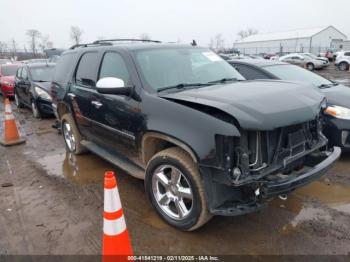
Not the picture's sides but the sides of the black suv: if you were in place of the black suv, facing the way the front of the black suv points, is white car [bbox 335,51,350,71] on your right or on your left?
on your left

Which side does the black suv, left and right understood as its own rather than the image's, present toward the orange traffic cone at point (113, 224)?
right

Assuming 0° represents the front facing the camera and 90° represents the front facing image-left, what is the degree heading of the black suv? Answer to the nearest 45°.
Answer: approximately 315°

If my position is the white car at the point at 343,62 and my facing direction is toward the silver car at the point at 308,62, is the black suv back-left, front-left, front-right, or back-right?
front-left

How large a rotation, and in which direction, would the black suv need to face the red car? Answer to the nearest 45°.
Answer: approximately 180°

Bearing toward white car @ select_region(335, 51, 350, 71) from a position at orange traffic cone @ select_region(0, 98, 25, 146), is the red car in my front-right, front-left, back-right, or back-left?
front-left

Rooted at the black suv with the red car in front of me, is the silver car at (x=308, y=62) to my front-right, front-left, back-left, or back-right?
front-right

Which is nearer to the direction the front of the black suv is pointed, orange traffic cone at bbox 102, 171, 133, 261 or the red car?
the orange traffic cone

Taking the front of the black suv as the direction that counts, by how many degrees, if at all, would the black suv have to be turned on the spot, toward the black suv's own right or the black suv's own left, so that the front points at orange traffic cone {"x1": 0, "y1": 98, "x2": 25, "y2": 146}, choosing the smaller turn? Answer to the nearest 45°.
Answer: approximately 180°

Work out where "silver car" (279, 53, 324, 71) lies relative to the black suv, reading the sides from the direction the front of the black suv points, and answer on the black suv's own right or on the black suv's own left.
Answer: on the black suv's own left
